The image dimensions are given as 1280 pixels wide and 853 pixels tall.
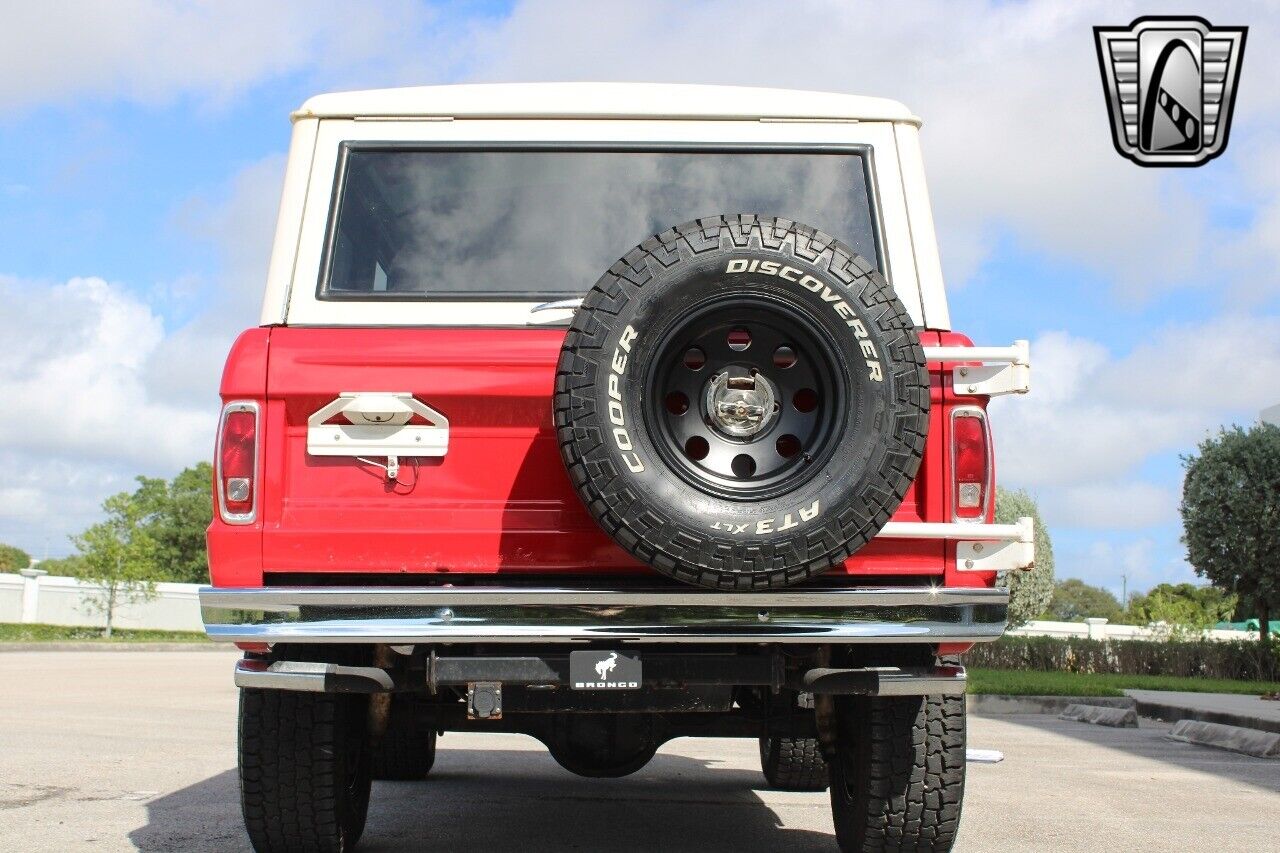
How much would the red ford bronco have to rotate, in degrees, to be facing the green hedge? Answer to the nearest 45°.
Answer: approximately 45° to its right

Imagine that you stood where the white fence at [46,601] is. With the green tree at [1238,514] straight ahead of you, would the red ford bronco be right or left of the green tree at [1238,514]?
right

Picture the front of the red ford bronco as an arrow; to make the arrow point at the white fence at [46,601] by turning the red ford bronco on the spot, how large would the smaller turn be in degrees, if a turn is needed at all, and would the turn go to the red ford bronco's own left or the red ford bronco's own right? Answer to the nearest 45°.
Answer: approximately 45° to the red ford bronco's own left

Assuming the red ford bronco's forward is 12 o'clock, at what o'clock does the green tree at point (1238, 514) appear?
The green tree is roughly at 1 o'clock from the red ford bronco.

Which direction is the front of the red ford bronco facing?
away from the camera
